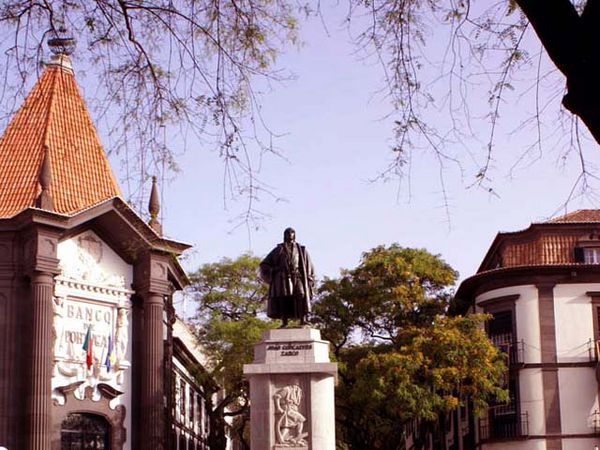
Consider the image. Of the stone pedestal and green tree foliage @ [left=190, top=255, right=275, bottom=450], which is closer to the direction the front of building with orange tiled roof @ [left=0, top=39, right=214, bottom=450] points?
the stone pedestal

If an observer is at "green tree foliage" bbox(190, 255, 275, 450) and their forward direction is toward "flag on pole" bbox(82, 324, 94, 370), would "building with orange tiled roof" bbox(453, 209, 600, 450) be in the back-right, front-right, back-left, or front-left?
back-left

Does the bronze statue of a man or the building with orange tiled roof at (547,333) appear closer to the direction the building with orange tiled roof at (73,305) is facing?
the bronze statue of a man

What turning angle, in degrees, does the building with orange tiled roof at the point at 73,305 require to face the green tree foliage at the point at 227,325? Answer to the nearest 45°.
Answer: approximately 90° to its left

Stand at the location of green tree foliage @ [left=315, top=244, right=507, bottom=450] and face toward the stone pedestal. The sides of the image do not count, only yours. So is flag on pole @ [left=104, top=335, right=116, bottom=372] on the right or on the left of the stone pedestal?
right

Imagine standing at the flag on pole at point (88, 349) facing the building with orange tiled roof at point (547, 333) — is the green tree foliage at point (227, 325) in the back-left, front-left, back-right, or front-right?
front-left

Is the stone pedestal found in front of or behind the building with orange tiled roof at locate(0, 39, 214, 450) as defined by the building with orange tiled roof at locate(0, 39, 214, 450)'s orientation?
in front

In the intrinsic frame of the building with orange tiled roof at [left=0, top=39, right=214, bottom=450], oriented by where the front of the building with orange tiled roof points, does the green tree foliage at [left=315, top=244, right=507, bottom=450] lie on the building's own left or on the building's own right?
on the building's own left

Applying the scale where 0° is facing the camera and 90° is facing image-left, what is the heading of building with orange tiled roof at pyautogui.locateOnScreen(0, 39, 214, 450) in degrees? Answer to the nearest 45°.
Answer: approximately 315°

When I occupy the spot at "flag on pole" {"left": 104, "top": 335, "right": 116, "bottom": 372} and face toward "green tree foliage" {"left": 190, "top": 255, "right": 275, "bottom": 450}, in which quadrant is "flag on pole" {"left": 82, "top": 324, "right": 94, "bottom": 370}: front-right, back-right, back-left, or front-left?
back-left

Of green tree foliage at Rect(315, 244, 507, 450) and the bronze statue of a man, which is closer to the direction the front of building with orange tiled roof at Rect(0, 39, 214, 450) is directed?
the bronze statue of a man
